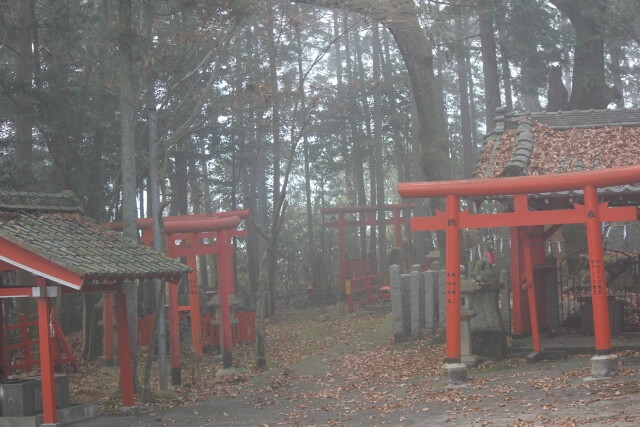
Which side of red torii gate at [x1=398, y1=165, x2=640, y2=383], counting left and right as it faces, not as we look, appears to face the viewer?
front

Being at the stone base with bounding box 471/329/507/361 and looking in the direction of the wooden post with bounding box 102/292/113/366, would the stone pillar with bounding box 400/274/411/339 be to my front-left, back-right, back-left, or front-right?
front-right

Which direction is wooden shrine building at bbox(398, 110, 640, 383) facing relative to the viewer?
toward the camera

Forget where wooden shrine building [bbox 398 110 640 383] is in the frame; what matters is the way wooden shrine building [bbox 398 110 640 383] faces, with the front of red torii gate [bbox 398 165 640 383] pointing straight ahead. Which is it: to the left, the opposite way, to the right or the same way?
the same way

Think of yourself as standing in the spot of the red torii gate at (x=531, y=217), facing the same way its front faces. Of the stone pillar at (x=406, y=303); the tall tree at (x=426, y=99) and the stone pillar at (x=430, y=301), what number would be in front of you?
0

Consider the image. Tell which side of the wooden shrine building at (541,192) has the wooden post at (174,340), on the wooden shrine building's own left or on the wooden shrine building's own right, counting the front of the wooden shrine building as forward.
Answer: on the wooden shrine building's own right

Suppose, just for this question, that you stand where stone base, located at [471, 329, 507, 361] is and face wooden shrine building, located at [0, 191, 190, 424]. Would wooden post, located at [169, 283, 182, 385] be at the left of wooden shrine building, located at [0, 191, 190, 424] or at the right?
right

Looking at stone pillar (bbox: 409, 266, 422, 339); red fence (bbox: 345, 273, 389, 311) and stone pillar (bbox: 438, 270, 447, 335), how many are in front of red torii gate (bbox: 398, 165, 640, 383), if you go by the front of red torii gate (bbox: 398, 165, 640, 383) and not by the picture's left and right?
0
